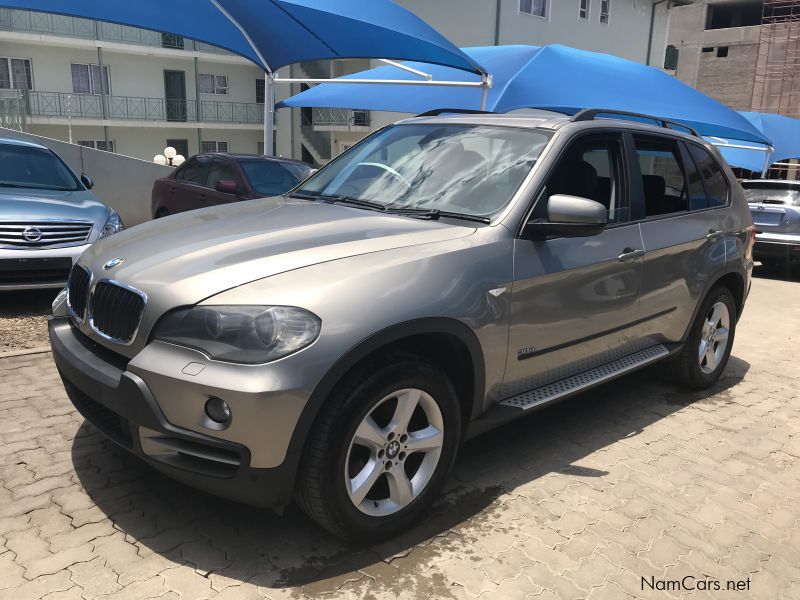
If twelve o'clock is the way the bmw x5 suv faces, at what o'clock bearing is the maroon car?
The maroon car is roughly at 4 o'clock from the bmw x5 suv.

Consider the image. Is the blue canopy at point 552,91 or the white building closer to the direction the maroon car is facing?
the blue canopy

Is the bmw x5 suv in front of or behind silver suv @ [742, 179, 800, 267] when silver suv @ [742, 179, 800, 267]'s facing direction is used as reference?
behind

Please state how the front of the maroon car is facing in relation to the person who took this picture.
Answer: facing the viewer and to the right of the viewer

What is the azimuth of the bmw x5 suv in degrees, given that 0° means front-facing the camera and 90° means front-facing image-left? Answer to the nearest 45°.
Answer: approximately 45°

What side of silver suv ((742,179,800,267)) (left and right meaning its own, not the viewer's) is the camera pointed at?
back

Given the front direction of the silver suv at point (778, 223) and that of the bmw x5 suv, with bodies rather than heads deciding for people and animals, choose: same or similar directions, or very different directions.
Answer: very different directions

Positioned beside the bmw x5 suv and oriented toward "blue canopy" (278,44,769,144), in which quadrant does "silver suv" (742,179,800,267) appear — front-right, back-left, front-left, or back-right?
front-right

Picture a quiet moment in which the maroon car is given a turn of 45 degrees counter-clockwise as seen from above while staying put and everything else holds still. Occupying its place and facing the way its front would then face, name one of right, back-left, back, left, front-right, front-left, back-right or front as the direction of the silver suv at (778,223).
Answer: front

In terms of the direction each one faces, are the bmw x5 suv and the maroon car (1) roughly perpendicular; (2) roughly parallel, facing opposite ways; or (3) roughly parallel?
roughly perpendicular

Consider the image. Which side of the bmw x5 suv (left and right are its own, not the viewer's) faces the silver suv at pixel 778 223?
back

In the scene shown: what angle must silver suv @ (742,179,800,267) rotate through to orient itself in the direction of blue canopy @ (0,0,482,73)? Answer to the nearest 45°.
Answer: approximately 135° to its left

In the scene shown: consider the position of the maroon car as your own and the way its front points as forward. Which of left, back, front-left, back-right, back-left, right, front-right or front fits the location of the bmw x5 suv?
front-right

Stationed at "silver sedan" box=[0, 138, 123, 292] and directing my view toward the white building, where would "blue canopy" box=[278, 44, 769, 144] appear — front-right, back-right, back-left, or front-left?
front-right

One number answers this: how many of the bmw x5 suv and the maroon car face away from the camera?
0
